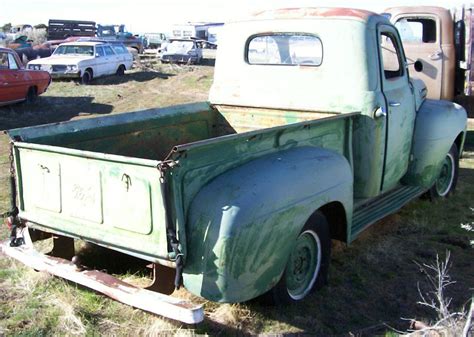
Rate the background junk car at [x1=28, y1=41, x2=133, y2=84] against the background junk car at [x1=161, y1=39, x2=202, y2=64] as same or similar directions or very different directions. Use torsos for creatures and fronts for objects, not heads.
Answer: same or similar directions

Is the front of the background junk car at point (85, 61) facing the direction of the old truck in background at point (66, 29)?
no

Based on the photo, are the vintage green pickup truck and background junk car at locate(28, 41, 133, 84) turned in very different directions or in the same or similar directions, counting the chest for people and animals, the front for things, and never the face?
very different directions

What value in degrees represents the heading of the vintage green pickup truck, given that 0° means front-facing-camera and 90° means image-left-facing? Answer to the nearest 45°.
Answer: approximately 225°

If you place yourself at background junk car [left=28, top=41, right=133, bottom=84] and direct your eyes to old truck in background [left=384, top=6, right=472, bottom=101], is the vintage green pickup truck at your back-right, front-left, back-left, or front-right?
front-right

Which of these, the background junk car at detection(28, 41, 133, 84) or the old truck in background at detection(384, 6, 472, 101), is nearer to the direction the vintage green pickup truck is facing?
the old truck in background

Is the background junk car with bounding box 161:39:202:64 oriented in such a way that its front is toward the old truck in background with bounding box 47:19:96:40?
no

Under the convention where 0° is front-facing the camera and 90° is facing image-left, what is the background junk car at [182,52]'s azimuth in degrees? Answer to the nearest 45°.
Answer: approximately 45°

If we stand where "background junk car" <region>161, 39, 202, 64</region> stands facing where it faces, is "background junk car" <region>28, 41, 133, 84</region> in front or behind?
in front

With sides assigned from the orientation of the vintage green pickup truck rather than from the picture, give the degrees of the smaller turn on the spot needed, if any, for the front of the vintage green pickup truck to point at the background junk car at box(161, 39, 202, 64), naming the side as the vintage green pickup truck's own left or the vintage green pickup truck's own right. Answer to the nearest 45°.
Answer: approximately 45° to the vintage green pickup truck's own left

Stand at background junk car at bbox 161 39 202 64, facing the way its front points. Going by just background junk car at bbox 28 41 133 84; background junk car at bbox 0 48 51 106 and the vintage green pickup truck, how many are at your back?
0

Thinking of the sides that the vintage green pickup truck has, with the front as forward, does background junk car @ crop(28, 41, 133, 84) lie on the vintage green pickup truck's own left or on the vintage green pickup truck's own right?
on the vintage green pickup truck's own left

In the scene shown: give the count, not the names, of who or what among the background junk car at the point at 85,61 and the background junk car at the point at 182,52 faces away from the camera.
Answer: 0

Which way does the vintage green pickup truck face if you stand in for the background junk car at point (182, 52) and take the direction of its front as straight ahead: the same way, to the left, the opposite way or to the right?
the opposite way

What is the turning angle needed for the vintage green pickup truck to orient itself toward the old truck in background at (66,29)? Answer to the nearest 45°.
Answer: approximately 45° to its left

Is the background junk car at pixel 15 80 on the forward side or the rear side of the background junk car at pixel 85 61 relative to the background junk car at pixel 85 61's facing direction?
on the forward side

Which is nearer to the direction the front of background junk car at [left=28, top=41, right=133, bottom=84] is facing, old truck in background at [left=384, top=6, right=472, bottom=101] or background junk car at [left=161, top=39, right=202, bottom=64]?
the old truck in background

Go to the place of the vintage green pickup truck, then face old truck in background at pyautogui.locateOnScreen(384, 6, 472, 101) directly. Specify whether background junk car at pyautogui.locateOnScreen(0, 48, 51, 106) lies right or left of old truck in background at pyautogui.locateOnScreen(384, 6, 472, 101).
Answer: left

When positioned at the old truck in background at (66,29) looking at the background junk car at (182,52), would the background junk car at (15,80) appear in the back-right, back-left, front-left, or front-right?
front-right
